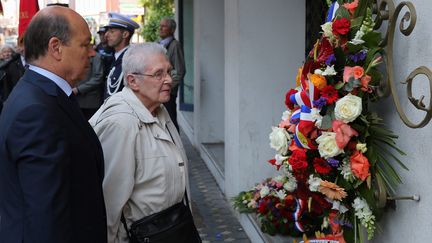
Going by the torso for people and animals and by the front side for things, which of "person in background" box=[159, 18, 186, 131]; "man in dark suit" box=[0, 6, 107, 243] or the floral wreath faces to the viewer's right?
the man in dark suit

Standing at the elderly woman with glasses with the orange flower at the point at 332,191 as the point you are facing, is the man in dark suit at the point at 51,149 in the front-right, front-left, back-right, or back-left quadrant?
back-right

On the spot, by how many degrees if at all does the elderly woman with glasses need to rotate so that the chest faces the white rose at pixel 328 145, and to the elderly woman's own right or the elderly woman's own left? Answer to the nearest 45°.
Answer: approximately 45° to the elderly woman's own left

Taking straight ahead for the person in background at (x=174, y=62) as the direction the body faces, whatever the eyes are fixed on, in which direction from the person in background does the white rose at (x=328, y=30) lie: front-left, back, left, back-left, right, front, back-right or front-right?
front-left

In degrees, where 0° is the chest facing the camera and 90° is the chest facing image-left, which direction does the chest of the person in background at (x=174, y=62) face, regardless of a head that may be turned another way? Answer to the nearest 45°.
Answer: approximately 45°

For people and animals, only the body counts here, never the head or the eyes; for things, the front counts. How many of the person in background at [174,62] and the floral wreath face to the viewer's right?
0

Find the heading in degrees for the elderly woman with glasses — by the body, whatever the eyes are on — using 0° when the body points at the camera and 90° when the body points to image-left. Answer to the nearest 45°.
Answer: approximately 315°

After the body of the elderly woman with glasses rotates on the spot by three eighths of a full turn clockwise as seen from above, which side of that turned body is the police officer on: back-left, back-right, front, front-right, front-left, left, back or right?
right

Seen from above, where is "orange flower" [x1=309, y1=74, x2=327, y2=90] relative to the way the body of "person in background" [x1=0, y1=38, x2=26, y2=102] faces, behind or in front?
in front

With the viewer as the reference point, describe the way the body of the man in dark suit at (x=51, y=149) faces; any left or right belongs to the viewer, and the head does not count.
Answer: facing to the right of the viewer

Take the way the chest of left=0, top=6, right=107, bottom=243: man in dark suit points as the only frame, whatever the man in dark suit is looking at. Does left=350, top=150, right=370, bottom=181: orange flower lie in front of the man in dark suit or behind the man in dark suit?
in front

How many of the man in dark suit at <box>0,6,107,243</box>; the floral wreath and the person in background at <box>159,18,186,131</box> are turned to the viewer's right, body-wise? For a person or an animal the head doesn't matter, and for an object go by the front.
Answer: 1
